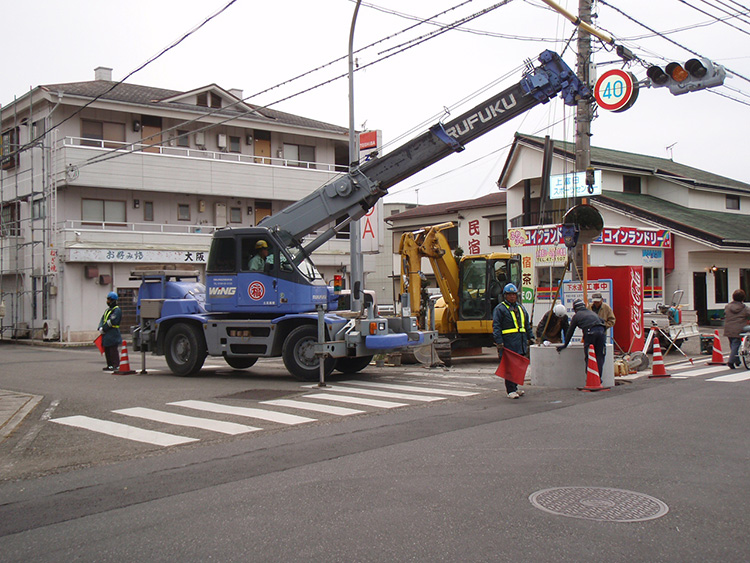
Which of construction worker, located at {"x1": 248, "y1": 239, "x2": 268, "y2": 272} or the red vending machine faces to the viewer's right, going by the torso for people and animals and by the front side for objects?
the construction worker

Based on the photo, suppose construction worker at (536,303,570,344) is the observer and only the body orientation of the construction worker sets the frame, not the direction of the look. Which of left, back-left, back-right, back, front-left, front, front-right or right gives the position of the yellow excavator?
back

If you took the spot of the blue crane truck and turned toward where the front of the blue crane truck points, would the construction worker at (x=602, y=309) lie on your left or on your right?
on your left

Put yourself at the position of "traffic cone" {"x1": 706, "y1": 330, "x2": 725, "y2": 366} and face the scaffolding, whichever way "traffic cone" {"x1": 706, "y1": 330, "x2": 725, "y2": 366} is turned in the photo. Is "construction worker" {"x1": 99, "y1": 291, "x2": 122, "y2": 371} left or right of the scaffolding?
left

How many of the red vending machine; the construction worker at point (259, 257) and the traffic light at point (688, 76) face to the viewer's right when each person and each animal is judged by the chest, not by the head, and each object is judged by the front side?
1

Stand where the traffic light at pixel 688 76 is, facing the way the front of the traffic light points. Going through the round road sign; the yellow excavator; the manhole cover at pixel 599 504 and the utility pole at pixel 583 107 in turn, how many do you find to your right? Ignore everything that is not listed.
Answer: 3

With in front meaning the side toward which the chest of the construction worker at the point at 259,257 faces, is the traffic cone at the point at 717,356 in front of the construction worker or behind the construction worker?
in front

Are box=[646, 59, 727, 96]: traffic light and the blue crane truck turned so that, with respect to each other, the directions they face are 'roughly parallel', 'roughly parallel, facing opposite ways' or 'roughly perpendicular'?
roughly perpendicular

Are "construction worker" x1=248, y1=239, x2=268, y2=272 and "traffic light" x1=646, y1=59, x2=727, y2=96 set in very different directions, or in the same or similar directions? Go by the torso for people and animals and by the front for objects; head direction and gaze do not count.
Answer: very different directions
